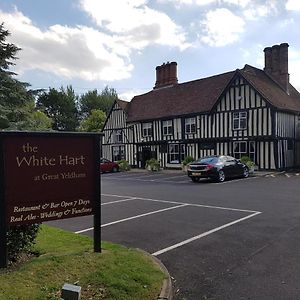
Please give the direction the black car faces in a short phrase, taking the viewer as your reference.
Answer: facing away from the viewer and to the right of the viewer

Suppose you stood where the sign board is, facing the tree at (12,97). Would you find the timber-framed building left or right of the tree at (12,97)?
right

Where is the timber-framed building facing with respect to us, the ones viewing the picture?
facing the viewer and to the left of the viewer

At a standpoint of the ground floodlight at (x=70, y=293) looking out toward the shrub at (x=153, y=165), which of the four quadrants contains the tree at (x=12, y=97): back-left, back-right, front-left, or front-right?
front-left

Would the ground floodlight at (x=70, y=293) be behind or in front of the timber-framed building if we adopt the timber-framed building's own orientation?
in front

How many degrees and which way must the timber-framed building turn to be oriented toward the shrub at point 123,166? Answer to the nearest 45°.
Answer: approximately 45° to its right

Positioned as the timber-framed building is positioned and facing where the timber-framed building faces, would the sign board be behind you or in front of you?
in front

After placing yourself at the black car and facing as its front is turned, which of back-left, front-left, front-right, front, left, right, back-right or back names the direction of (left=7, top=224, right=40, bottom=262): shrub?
back-right

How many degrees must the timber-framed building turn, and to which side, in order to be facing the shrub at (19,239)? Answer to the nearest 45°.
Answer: approximately 45° to its left
